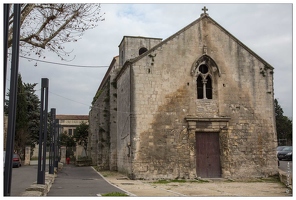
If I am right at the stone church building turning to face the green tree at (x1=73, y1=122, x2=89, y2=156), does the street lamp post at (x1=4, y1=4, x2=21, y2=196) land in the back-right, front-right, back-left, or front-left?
back-left

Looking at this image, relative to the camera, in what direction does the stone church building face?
facing the viewer

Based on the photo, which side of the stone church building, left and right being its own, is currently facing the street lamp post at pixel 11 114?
front

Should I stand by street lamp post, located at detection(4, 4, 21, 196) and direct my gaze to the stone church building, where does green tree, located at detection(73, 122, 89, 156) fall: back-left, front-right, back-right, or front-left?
front-left

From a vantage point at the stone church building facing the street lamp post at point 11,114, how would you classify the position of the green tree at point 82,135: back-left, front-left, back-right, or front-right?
back-right

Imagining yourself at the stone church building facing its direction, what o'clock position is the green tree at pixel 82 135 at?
The green tree is roughly at 5 o'clock from the stone church building.

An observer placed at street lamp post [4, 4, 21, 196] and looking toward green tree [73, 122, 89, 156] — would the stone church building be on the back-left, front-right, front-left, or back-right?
front-right
